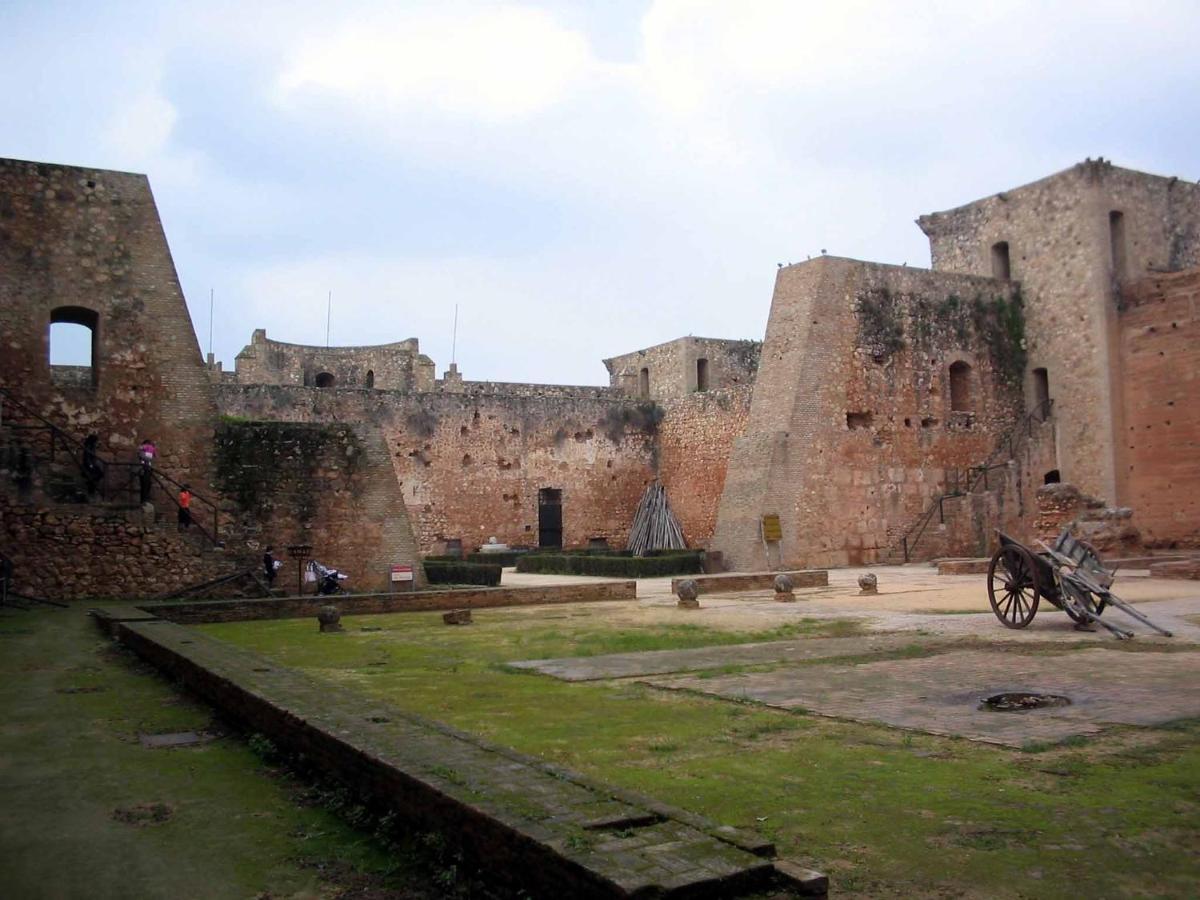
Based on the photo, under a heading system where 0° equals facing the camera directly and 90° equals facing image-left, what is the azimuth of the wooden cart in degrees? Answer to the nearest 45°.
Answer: approximately 315°

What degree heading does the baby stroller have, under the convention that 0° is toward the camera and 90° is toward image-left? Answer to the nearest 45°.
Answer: approximately 270°

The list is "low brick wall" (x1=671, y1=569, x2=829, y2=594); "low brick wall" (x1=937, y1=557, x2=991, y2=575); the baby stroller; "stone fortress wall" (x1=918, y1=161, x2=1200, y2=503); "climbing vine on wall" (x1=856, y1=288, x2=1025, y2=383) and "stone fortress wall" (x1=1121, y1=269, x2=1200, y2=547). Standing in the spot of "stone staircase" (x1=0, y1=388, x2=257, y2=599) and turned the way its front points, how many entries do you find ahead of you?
6

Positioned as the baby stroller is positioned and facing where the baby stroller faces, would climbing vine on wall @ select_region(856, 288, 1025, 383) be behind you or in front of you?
in front

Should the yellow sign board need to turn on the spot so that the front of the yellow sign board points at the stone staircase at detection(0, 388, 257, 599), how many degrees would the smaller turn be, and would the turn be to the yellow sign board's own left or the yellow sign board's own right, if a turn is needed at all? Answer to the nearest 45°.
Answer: approximately 45° to the yellow sign board's own right

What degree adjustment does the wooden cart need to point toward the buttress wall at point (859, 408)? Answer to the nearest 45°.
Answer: approximately 135° to its left

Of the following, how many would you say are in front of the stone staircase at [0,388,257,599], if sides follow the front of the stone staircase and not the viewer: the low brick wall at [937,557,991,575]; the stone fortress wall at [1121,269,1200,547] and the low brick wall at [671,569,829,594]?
3

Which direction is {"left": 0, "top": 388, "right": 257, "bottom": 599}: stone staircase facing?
to the viewer's right

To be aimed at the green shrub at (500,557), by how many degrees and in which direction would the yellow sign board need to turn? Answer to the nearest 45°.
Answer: approximately 135° to its right

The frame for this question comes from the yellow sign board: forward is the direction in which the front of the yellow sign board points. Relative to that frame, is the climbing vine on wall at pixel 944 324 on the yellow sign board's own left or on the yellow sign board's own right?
on the yellow sign board's own left

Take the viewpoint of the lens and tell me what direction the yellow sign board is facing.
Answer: facing the viewer
